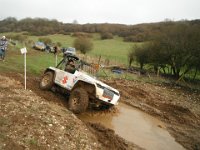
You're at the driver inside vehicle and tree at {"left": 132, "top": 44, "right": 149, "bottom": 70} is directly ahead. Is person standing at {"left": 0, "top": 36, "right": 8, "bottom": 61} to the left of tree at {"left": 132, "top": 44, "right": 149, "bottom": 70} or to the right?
left

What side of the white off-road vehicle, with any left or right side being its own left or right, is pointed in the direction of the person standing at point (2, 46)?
back

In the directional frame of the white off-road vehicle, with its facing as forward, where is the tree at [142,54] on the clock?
The tree is roughly at 8 o'clock from the white off-road vehicle.

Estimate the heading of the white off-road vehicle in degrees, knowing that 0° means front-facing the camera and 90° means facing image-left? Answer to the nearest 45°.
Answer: approximately 315°
